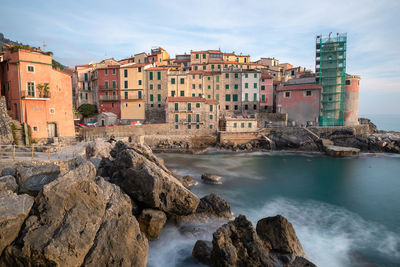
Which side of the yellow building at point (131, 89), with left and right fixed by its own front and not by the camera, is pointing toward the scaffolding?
left

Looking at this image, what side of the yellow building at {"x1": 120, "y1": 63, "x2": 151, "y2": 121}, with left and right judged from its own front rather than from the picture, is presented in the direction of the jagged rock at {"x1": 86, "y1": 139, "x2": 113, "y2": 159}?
front

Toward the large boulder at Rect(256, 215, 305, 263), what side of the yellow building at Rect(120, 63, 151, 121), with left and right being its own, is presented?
front

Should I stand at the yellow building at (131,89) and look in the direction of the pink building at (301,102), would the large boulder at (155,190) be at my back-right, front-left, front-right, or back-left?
front-right

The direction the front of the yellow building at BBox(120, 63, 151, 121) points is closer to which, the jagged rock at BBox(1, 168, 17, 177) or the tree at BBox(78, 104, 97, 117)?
the jagged rock

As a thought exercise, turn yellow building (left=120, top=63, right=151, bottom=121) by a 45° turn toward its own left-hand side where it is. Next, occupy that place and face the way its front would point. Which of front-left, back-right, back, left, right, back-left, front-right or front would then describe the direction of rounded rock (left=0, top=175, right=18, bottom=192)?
front-right

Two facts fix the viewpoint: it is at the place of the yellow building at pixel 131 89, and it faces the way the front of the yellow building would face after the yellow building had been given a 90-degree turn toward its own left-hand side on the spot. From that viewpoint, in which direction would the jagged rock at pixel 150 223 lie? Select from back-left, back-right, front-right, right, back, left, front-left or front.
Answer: right

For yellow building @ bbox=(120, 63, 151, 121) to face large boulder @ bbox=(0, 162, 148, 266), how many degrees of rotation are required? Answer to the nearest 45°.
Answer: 0° — it already faces it

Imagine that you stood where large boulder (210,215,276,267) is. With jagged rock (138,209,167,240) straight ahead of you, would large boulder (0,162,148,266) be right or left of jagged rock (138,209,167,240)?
left

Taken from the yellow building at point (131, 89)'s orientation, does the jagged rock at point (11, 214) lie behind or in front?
in front

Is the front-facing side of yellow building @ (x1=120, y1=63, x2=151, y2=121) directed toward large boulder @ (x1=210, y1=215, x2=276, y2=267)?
yes

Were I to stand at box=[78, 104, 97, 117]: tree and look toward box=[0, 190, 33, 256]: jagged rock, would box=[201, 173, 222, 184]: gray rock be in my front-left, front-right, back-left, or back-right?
front-left

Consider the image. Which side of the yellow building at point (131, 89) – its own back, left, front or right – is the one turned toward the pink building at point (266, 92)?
left

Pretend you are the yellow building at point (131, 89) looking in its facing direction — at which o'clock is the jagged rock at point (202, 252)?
The jagged rock is roughly at 12 o'clock from the yellow building.

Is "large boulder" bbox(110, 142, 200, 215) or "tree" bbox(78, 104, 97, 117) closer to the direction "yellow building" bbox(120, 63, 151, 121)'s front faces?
the large boulder
